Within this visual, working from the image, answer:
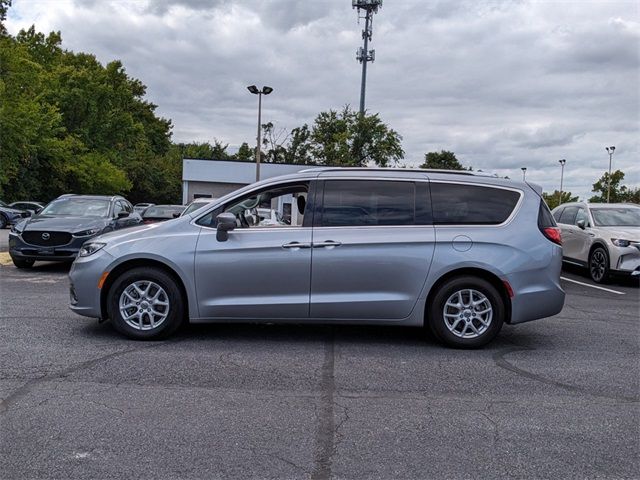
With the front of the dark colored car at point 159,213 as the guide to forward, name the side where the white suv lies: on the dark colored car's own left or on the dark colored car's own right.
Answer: on the dark colored car's own left

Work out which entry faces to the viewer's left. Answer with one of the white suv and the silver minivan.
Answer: the silver minivan

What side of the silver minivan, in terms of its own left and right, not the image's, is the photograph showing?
left

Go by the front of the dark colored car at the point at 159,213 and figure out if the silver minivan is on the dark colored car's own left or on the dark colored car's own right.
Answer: on the dark colored car's own left

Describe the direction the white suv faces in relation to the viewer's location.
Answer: facing the viewer and to the right of the viewer

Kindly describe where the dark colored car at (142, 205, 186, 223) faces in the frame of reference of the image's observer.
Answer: facing the viewer and to the left of the viewer

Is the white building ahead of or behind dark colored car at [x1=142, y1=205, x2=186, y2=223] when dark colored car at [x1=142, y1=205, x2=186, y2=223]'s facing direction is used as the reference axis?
behind

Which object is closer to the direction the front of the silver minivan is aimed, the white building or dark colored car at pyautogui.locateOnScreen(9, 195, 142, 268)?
the dark colored car

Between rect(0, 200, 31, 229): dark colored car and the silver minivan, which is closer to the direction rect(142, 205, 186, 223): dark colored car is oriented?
the silver minivan

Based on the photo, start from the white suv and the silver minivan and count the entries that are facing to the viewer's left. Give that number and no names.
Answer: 1

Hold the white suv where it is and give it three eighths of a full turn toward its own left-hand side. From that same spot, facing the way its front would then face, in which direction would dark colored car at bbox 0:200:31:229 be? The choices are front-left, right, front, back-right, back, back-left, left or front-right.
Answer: left
